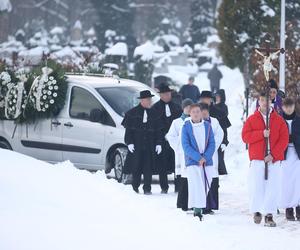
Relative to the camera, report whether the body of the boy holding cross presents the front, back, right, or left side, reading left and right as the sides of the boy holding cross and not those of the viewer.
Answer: front

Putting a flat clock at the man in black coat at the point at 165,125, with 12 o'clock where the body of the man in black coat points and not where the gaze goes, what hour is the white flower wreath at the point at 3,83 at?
The white flower wreath is roughly at 4 o'clock from the man in black coat.

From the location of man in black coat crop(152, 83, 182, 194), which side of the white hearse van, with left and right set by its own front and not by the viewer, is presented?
front

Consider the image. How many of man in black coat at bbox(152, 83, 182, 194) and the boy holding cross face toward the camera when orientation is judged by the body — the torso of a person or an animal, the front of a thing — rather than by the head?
2

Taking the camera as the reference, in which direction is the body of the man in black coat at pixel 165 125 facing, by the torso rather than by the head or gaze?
toward the camera

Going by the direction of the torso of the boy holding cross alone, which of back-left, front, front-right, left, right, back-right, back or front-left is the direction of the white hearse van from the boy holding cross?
back-right

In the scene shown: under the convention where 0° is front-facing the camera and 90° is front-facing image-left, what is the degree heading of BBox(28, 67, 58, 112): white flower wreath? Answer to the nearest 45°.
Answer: approximately 45°

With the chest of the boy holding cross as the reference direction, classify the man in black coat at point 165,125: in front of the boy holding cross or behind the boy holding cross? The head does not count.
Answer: behind

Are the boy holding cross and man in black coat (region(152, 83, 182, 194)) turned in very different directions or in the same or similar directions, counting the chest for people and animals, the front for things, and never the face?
same or similar directions

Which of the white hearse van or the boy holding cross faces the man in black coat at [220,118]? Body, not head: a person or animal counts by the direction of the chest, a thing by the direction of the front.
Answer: the white hearse van
